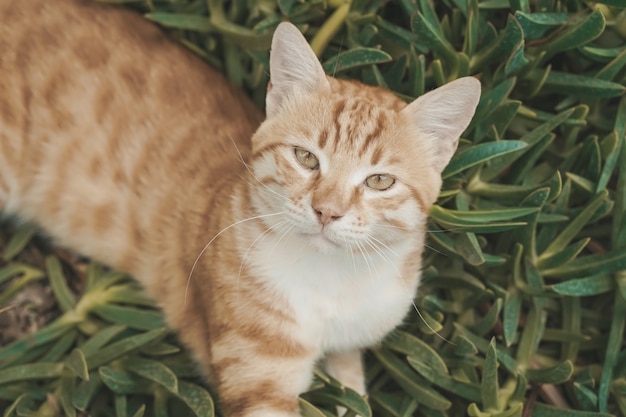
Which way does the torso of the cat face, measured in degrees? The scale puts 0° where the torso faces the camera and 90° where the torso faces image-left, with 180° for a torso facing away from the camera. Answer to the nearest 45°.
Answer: approximately 315°
